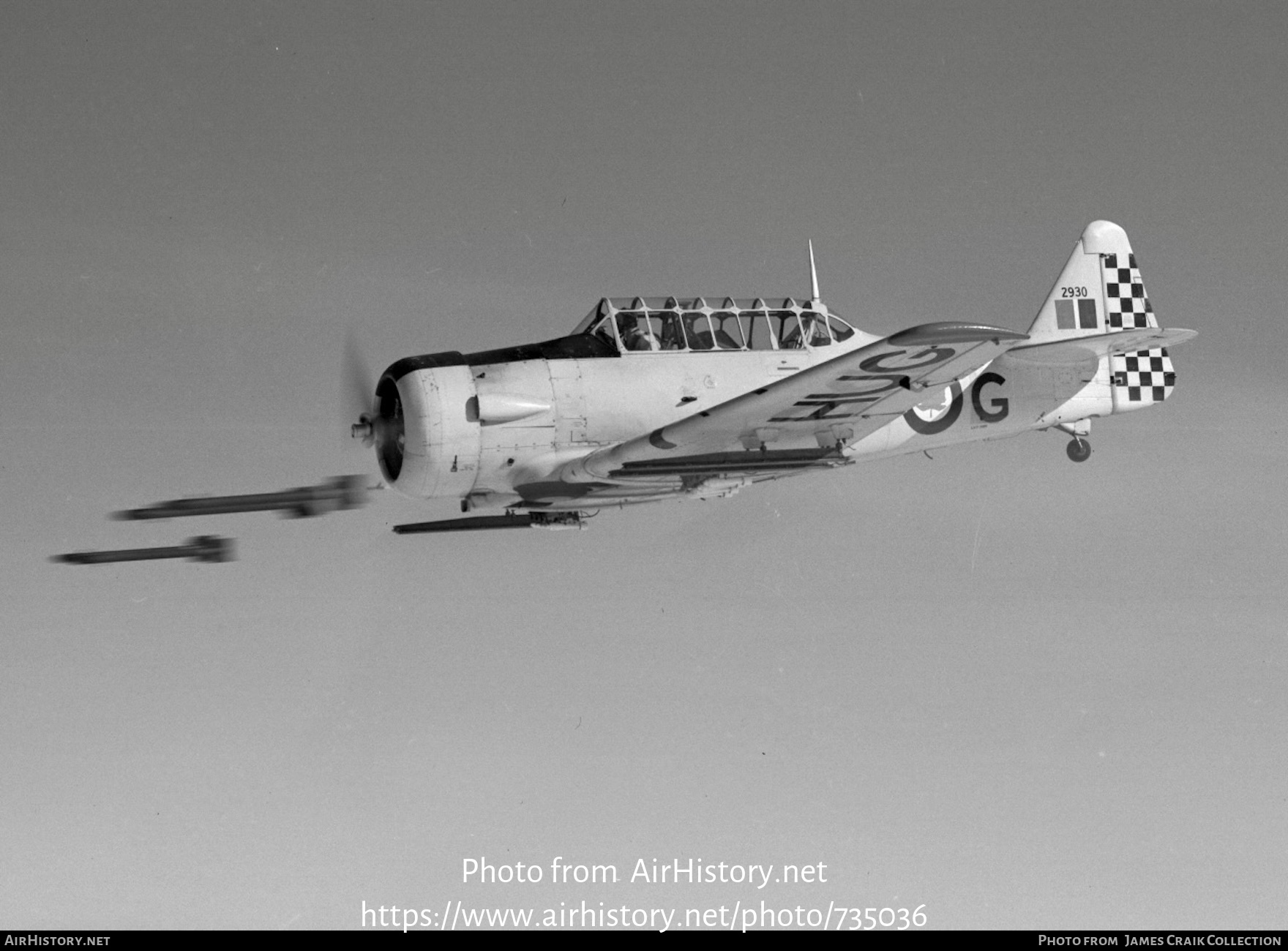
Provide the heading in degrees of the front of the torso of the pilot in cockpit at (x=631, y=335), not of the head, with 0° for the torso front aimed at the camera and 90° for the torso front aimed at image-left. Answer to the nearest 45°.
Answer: approximately 90°

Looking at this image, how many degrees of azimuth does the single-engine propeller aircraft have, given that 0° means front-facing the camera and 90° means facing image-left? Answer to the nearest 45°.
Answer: approximately 45°
